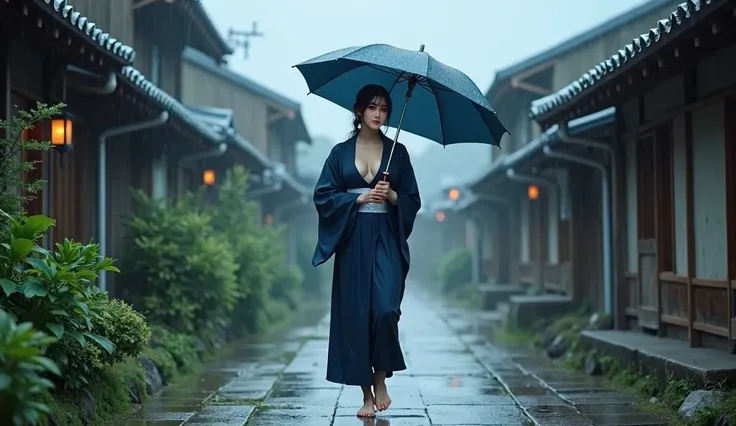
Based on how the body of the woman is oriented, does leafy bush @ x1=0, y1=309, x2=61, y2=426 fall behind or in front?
in front

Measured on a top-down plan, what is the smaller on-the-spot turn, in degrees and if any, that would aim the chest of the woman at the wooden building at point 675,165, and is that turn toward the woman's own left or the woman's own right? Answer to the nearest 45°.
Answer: approximately 135° to the woman's own left

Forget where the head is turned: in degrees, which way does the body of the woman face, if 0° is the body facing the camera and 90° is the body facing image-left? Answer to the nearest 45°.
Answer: approximately 0°

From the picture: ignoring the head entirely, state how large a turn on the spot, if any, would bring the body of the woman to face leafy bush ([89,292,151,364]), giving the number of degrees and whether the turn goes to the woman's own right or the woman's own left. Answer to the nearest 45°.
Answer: approximately 90° to the woman's own right

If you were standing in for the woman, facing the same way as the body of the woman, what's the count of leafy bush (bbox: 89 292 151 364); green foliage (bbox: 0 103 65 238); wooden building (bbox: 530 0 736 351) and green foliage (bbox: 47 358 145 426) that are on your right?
3

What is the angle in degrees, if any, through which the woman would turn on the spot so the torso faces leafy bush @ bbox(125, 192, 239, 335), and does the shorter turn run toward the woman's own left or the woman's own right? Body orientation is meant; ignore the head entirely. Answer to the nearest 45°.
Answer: approximately 135° to the woman's own right

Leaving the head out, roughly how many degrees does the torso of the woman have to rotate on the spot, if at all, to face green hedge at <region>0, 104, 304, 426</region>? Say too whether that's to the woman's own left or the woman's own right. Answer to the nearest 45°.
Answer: approximately 90° to the woman's own right

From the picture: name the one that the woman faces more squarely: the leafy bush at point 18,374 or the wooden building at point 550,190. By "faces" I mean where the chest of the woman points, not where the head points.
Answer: the leafy bush

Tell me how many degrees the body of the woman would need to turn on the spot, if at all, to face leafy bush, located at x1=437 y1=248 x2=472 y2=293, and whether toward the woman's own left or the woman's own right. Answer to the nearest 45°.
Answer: approximately 180°

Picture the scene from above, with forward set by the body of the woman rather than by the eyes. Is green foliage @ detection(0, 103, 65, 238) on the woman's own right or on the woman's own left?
on the woman's own right

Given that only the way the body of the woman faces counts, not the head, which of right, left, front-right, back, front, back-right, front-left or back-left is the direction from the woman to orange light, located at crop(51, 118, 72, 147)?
back-right

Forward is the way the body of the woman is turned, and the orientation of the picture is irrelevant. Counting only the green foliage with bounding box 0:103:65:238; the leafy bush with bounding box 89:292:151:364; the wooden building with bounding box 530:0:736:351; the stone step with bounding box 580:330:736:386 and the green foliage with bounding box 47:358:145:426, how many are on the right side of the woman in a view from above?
3

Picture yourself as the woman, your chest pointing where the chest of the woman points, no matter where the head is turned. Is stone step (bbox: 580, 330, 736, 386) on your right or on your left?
on your left
